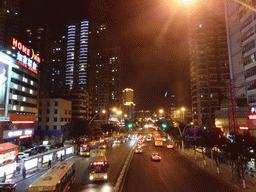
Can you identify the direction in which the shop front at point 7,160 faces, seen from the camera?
facing the viewer and to the right of the viewer

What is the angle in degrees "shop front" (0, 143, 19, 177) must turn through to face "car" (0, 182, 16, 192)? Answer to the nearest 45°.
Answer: approximately 45° to its right

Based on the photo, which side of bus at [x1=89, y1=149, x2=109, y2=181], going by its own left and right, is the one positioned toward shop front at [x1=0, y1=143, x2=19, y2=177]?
right

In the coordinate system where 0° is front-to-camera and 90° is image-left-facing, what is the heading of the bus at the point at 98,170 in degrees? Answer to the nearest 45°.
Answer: approximately 0°

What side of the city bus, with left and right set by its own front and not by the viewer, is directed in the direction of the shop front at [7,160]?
right

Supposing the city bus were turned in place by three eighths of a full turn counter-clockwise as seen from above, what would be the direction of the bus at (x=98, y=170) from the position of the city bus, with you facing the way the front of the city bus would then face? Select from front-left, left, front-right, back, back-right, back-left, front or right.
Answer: front-left

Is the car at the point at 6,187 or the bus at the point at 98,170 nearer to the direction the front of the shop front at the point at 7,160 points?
the bus

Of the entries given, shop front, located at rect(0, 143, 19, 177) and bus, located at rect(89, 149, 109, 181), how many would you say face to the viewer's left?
0

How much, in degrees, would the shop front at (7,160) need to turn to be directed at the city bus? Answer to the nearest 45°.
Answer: approximately 45° to its right

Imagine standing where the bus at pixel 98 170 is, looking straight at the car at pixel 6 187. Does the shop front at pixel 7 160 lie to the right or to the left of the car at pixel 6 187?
right

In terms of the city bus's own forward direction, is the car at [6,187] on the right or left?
on its right
